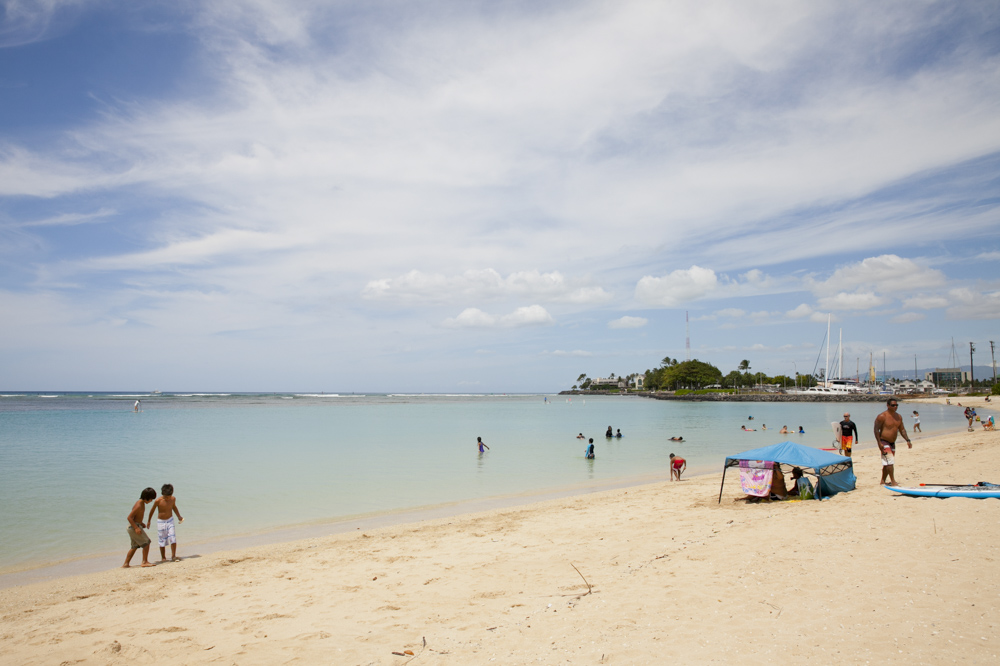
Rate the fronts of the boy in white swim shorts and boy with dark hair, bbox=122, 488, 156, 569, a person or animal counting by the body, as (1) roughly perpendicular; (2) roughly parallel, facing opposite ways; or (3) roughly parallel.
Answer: roughly perpendicular

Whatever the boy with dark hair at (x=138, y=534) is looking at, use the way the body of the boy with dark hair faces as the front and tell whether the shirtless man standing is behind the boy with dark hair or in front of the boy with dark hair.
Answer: in front

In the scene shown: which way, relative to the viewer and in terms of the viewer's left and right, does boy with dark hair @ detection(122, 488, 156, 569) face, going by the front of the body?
facing to the right of the viewer

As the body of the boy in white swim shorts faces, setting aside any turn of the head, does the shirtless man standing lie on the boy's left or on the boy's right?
on the boy's left

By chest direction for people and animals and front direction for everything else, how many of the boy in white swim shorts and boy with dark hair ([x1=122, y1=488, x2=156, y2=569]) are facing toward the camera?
1

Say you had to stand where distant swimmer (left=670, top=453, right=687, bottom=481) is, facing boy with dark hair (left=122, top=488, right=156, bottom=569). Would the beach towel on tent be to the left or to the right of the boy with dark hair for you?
left

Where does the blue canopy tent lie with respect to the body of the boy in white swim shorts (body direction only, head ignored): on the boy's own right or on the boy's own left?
on the boy's own left

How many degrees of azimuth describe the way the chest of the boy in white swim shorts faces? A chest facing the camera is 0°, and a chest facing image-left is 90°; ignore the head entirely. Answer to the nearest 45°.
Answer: approximately 0°
